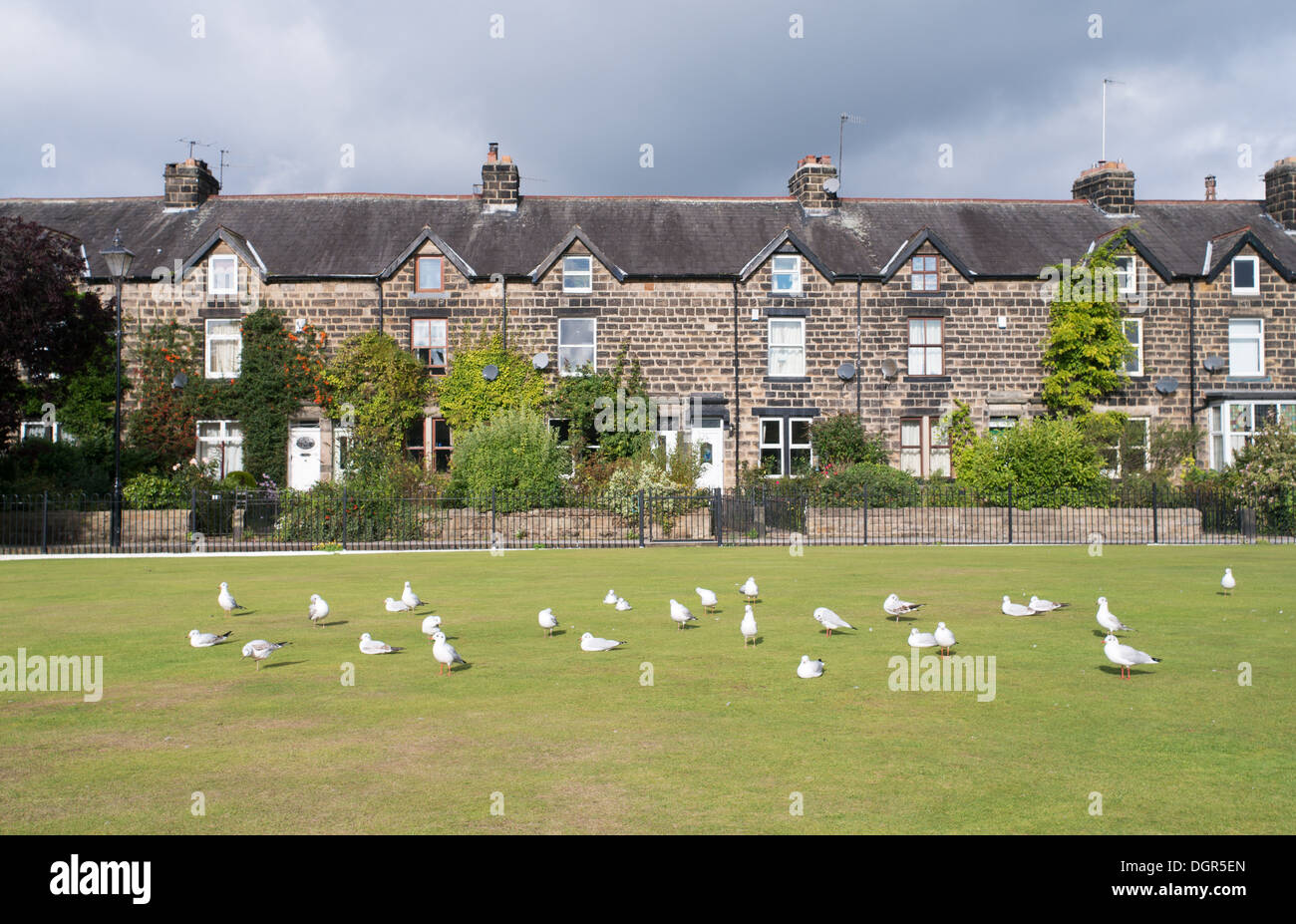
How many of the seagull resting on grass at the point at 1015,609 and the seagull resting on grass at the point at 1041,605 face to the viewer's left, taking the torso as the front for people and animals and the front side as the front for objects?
2

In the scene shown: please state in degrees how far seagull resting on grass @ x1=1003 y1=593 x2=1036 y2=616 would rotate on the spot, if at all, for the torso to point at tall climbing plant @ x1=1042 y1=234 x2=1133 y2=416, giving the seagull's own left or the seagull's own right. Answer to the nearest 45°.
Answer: approximately 90° to the seagull's own right

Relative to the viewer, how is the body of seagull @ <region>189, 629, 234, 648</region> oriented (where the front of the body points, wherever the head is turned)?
to the viewer's left

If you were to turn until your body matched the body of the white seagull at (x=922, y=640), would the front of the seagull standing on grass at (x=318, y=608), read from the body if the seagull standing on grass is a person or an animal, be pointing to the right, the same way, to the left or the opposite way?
to the left

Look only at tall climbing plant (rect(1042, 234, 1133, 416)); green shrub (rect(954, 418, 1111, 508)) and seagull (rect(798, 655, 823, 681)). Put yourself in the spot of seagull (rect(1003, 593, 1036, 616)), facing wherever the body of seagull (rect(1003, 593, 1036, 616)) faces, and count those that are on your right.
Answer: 2

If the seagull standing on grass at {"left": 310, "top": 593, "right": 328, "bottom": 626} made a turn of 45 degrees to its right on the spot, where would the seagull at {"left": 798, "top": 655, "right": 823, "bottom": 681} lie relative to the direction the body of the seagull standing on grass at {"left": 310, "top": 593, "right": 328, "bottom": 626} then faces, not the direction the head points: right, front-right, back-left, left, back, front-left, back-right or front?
back-left

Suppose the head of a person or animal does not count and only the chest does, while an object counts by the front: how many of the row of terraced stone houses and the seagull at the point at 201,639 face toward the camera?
1

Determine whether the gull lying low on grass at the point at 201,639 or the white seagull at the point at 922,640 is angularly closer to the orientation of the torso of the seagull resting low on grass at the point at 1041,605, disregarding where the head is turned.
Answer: the gull lying low on grass

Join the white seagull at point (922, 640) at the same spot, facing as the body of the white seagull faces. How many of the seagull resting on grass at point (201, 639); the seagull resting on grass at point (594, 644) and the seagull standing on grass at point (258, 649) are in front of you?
3

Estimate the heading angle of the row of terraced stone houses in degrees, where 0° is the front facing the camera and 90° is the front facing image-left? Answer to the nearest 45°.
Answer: approximately 0°

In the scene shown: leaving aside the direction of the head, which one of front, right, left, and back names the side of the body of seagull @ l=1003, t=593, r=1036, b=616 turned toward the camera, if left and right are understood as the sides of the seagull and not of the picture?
left

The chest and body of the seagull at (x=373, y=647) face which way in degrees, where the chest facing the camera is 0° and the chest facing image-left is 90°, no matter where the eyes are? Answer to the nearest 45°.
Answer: approximately 90°

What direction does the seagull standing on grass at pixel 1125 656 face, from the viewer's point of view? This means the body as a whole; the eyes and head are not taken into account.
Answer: to the viewer's left
